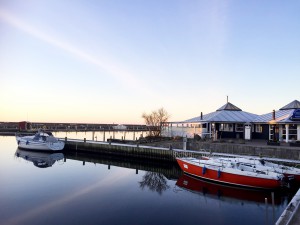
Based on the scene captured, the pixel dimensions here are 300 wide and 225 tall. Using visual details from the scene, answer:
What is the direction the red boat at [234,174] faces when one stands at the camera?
facing away from the viewer and to the left of the viewer

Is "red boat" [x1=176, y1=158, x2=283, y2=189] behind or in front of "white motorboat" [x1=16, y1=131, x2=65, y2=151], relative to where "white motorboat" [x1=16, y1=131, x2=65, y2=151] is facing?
behind

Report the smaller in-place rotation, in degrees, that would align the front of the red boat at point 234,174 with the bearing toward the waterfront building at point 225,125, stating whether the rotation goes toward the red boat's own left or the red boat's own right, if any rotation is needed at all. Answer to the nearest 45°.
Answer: approximately 45° to the red boat's own right

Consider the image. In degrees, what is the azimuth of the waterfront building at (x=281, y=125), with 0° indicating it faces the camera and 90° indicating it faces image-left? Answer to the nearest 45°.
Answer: approximately 0°

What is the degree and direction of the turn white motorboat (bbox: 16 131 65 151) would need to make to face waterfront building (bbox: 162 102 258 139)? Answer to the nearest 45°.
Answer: approximately 180°

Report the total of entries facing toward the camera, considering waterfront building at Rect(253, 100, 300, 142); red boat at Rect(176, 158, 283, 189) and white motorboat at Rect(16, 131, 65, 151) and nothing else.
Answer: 1

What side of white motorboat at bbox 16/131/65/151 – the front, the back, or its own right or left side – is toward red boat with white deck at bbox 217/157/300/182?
back

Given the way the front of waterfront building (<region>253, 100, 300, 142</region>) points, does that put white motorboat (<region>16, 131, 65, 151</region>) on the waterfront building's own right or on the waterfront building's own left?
on the waterfront building's own right

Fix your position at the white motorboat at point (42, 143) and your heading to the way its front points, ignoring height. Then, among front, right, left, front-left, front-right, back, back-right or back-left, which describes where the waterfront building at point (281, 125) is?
back

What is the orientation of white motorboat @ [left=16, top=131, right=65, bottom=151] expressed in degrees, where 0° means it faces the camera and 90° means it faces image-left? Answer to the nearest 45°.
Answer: approximately 135°

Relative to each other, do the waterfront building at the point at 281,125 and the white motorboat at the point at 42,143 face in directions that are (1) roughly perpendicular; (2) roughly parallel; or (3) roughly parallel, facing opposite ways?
roughly perpendicular

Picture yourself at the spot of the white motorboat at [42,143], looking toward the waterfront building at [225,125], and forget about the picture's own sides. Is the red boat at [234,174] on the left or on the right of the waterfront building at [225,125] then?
right

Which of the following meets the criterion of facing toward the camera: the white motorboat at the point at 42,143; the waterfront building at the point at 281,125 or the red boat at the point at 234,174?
the waterfront building

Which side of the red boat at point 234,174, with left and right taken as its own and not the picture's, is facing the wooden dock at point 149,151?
front

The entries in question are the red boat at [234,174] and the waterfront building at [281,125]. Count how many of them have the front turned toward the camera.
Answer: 1

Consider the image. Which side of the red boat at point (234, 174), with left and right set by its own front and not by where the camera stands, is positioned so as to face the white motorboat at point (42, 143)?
front
